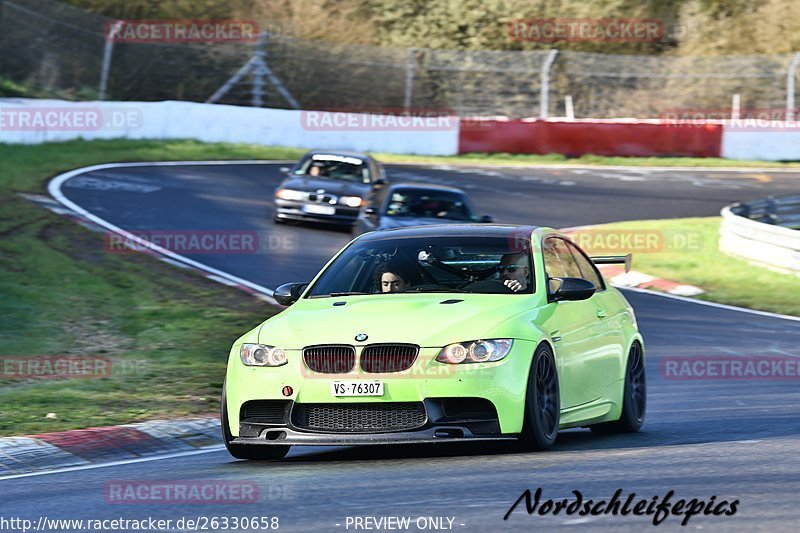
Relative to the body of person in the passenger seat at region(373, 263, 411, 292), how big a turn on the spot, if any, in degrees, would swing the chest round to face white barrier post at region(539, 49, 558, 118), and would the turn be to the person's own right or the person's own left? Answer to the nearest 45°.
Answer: approximately 135° to the person's own right

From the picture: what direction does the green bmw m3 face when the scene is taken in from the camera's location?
facing the viewer and to the left of the viewer

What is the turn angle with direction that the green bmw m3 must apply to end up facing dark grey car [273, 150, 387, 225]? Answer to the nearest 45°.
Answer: approximately 135° to its right

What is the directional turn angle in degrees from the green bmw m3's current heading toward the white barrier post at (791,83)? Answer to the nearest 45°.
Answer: approximately 135° to its right

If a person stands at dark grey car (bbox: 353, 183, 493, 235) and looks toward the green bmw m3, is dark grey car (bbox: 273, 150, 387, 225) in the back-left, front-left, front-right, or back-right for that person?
back-right

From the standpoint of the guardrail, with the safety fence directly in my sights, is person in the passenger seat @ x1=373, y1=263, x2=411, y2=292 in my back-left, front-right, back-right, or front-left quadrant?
back-left

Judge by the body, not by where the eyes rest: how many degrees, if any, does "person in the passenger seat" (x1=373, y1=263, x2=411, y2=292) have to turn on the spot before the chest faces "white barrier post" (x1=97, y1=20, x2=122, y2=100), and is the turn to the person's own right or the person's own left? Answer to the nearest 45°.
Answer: approximately 135° to the person's own right

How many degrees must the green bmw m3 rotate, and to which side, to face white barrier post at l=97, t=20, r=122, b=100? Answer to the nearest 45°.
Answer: approximately 135° to its right

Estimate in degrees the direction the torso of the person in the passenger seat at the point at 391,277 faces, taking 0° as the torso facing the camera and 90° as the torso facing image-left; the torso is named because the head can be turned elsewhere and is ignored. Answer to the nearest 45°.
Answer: approximately 45°

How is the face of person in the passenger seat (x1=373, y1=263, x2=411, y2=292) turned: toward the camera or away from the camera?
toward the camera
